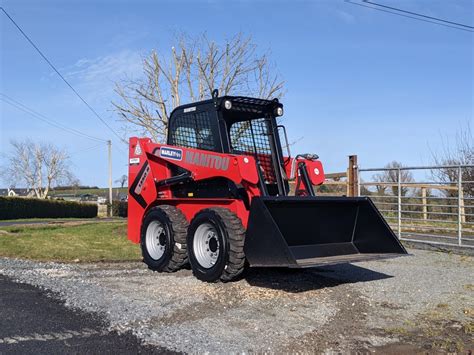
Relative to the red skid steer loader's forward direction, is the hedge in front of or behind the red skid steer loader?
behind

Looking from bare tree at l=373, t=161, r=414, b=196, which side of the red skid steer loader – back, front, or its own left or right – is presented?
left

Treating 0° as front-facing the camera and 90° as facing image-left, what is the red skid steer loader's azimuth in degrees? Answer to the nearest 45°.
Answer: approximately 315°

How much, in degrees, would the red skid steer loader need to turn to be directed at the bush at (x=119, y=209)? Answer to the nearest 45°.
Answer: approximately 135° to its left
